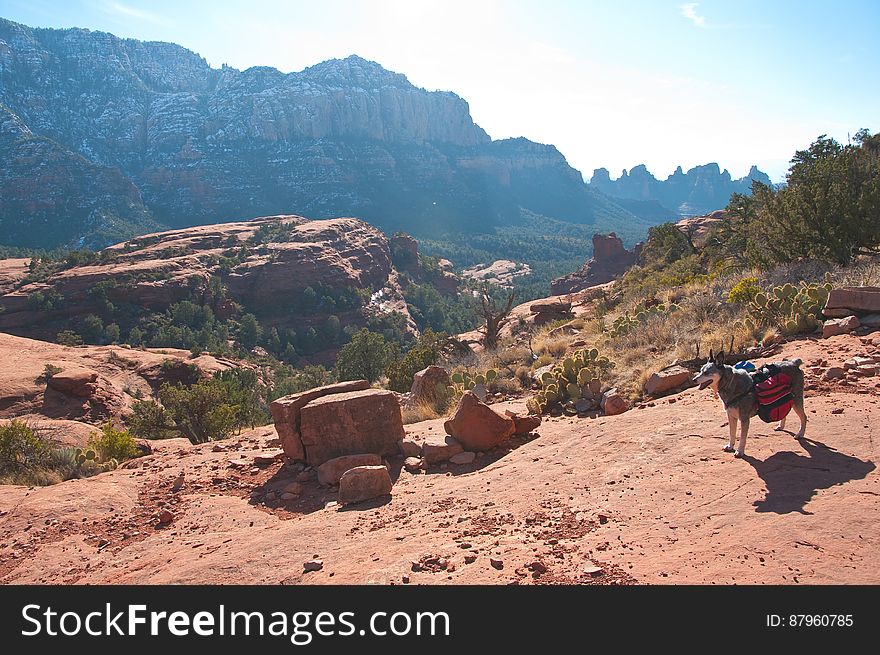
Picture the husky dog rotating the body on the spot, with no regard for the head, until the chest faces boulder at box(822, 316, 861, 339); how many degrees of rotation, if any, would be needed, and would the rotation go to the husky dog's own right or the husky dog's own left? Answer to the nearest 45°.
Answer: approximately 135° to the husky dog's own right

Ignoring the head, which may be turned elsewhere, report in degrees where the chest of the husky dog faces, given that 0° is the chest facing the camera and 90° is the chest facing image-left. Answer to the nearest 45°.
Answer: approximately 45°

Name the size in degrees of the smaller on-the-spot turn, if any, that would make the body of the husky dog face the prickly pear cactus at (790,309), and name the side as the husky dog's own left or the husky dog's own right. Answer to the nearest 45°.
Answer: approximately 135° to the husky dog's own right

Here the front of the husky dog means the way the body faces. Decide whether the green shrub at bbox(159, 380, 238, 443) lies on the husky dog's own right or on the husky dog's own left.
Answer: on the husky dog's own right
